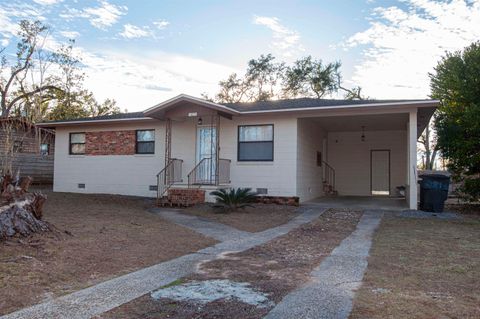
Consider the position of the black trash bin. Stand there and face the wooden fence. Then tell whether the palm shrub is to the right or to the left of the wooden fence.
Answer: left

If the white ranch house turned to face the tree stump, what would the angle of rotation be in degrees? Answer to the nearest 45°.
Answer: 0° — it already faces it

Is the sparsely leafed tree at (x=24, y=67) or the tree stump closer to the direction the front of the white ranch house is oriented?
the tree stump

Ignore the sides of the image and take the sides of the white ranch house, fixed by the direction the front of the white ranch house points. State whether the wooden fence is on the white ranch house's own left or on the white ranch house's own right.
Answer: on the white ranch house's own right

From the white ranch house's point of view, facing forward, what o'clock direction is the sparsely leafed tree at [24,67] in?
The sparsely leafed tree is roughly at 3 o'clock from the white ranch house.

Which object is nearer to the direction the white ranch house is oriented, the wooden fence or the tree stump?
the tree stump

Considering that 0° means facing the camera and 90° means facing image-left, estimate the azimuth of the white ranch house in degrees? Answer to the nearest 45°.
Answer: approximately 45°

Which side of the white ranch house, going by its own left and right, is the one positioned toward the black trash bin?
left

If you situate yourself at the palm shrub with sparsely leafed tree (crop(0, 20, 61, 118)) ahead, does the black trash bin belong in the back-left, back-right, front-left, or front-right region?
back-right

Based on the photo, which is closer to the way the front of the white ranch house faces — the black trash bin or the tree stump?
the tree stump
